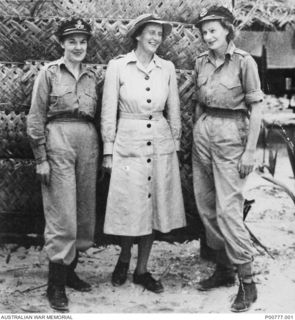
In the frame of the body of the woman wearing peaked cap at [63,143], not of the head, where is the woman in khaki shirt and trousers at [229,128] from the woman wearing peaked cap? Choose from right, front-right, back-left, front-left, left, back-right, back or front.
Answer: front-left

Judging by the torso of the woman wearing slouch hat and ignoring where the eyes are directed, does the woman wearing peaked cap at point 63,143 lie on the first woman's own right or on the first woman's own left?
on the first woman's own right

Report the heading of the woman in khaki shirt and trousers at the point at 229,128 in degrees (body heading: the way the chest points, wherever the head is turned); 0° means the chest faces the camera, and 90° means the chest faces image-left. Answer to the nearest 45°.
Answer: approximately 45°

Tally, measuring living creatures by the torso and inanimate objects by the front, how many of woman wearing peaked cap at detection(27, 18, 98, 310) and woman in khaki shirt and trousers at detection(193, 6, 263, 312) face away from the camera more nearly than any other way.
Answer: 0

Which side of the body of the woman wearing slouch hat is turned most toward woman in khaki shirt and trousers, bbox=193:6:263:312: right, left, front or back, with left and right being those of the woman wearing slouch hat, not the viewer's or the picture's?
left

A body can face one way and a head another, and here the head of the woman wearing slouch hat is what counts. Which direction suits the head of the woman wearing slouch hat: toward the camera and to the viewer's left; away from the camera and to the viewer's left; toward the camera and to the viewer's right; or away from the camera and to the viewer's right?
toward the camera and to the viewer's right

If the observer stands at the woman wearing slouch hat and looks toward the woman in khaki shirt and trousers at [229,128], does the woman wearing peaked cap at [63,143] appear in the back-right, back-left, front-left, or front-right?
back-right

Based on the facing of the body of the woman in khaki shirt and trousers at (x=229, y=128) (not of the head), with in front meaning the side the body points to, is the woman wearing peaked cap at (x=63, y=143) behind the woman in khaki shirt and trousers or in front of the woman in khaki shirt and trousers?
in front

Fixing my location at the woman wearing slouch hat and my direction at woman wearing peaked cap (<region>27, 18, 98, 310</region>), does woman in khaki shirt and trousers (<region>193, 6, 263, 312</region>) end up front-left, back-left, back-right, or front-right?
back-left

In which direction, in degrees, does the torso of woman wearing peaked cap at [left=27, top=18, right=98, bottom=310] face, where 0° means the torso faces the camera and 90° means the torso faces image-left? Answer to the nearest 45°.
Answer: approximately 315°

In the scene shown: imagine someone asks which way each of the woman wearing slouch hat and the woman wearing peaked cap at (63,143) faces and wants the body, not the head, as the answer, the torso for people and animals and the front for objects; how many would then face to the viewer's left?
0

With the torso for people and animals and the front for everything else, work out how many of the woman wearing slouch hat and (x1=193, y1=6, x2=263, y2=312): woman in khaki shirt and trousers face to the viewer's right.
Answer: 0
